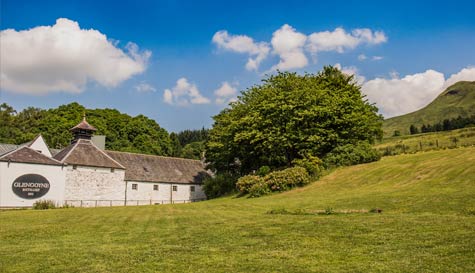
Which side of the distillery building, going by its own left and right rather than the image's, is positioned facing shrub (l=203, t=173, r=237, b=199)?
left

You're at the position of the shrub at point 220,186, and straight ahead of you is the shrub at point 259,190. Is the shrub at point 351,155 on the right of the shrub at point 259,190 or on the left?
left

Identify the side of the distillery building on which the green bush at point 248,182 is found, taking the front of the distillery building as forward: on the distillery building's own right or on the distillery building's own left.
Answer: on the distillery building's own left

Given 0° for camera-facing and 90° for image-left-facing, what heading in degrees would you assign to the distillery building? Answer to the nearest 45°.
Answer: approximately 0°

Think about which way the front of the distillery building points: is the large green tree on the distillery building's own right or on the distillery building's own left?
on the distillery building's own left
